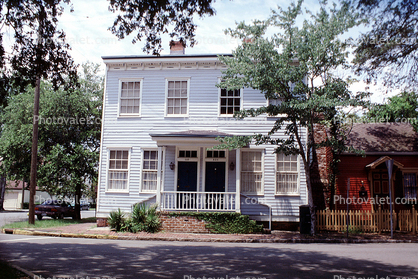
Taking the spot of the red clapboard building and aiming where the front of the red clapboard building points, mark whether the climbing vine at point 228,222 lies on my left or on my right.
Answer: on my right

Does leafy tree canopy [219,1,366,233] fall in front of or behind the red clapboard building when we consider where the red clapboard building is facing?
in front

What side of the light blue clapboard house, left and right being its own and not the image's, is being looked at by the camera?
front

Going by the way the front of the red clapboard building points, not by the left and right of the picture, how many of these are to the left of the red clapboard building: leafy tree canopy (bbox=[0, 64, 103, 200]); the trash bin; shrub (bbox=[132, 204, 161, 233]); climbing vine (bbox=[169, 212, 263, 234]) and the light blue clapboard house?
0

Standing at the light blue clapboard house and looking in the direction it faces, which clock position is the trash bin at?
The trash bin is roughly at 10 o'clock from the light blue clapboard house.

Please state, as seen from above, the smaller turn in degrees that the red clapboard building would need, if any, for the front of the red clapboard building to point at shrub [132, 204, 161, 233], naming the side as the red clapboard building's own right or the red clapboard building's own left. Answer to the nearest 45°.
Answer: approximately 45° to the red clapboard building's own right

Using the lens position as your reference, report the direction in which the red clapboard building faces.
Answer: facing the viewer

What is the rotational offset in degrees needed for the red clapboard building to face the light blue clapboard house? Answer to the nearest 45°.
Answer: approximately 45° to its right

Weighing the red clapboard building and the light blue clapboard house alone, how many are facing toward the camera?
2

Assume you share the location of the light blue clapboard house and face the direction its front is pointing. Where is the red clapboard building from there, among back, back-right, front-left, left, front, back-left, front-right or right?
left

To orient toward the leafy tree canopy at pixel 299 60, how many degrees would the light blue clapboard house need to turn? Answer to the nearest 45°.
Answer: approximately 45° to its left

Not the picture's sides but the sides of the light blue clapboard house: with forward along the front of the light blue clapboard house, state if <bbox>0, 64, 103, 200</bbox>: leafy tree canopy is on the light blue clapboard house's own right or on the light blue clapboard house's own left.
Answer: on the light blue clapboard house's own right

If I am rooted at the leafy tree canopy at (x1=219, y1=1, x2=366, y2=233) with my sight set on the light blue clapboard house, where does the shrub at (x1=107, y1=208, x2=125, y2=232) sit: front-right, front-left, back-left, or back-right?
front-left

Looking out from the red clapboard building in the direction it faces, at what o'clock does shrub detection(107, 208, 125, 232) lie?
The shrub is roughly at 2 o'clock from the red clapboard building.
